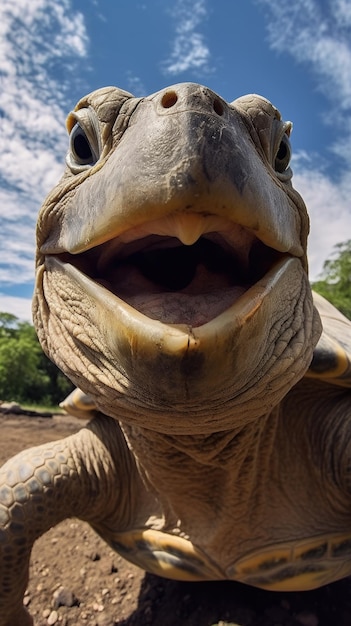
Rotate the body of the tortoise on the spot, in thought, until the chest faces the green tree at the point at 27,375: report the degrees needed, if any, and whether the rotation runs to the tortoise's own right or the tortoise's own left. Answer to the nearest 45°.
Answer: approximately 180°

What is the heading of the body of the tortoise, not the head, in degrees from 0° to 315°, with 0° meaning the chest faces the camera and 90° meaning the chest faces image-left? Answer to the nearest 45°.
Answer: approximately 0°
